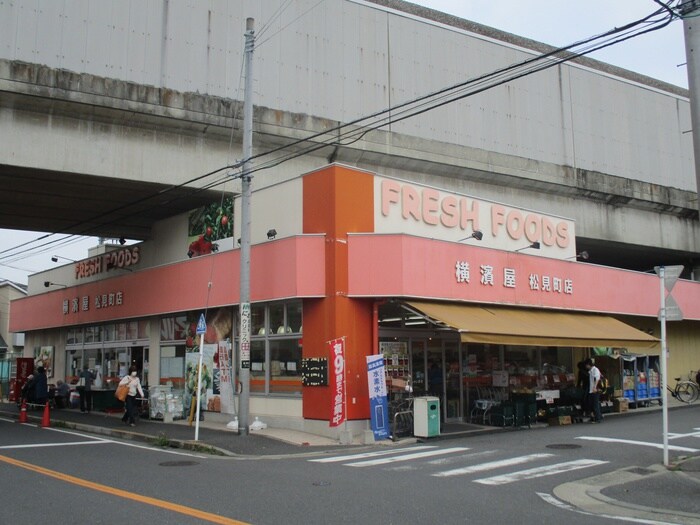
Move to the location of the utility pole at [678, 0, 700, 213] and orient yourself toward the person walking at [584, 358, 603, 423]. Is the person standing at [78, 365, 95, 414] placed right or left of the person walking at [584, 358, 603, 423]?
left

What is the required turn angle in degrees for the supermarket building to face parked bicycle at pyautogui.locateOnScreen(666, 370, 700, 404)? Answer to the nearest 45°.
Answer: approximately 90° to its left

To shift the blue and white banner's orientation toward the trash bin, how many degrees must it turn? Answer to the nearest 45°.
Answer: approximately 90° to its left

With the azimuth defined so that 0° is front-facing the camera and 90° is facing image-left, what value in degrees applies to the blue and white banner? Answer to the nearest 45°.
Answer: approximately 0°

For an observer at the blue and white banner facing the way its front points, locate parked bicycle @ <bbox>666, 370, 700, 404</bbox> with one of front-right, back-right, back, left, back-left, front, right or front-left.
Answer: back-left
